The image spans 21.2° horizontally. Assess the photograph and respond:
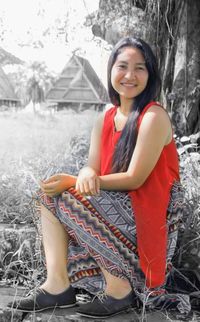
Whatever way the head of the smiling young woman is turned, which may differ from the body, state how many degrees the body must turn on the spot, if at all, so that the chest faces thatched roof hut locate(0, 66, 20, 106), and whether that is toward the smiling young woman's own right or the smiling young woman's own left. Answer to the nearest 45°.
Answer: approximately 135° to the smiling young woman's own right

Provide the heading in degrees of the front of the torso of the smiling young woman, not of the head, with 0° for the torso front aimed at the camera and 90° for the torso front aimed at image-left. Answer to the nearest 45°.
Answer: approximately 45°

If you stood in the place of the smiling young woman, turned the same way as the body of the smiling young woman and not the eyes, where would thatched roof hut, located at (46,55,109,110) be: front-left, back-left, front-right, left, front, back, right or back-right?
back-right
